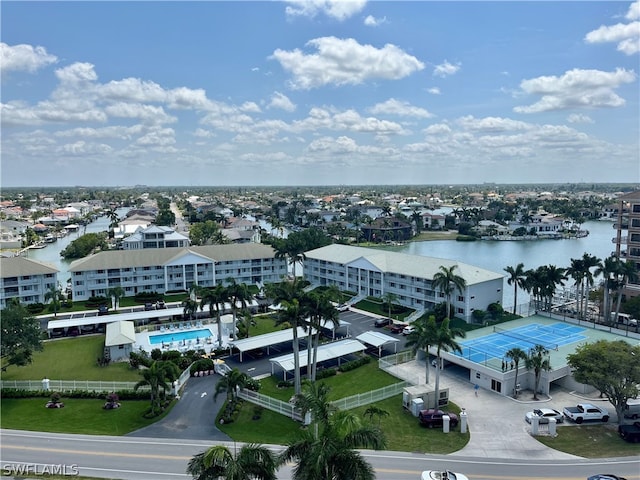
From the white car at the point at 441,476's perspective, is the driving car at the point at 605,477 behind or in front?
in front

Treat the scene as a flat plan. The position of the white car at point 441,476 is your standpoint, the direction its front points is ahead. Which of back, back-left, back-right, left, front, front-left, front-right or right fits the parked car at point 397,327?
left

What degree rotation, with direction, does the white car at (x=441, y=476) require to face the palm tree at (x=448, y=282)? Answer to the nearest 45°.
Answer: approximately 90° to its left

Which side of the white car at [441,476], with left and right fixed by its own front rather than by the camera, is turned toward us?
right

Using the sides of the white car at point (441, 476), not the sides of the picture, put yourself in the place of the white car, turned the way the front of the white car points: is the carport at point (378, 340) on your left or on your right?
on your left

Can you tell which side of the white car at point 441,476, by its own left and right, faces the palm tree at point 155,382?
back

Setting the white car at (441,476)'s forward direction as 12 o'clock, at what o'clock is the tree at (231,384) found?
The tree is roughly at 7 o'clock from the white car.

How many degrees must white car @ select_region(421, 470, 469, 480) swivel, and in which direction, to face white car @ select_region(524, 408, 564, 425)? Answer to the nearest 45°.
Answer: approximately 45° to its left

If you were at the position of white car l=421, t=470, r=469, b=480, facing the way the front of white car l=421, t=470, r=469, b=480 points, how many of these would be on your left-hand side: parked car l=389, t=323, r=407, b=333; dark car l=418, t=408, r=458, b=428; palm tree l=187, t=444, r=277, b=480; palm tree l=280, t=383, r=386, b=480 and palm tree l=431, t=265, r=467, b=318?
3

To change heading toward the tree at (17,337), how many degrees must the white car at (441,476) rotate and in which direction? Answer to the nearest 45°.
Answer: approximately 180°
